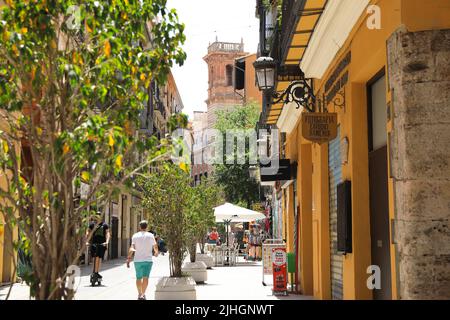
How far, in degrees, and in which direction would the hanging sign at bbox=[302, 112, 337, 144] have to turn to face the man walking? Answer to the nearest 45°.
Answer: approximately 135° to its right

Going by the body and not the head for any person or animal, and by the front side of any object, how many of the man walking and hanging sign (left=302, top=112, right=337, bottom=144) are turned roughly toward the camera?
1

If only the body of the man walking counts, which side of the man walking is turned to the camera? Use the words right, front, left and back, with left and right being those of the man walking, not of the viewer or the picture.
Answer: back

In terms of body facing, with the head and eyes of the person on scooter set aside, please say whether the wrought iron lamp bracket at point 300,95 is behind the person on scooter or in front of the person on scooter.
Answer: in front

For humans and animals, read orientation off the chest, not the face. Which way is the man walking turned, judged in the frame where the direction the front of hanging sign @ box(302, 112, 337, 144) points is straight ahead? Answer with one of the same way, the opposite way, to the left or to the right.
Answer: the opposite way
